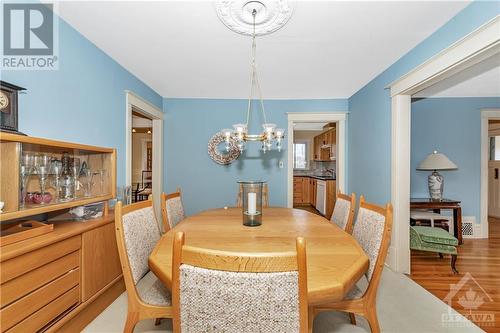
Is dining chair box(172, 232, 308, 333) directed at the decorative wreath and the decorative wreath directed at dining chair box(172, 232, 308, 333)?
yes

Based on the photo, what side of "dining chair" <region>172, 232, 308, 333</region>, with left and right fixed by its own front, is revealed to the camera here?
back

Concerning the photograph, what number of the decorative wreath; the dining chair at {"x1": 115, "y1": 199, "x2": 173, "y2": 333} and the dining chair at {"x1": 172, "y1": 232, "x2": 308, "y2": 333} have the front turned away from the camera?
1

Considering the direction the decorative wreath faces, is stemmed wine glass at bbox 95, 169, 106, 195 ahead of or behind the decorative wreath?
ahead

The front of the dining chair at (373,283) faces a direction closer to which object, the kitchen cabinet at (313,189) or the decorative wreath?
the decorative wreath

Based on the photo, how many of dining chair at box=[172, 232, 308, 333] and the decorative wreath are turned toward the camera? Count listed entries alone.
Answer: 1

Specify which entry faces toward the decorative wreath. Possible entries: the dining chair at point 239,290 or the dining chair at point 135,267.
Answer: the dining chair at point 239,290

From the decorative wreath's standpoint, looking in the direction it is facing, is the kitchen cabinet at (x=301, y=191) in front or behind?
behind

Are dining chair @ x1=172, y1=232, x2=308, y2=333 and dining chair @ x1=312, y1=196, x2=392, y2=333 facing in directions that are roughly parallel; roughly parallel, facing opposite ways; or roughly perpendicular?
roughly perpendicular

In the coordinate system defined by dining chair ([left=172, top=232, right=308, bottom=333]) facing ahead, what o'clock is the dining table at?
The dining table is roughly at 1 o'clock from the dining chair.

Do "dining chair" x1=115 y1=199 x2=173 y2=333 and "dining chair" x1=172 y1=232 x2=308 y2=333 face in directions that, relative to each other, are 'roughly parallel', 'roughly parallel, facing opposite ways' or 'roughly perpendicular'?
roughly perpendicular

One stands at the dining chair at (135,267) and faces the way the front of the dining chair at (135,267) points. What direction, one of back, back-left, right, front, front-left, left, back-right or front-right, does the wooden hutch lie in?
back

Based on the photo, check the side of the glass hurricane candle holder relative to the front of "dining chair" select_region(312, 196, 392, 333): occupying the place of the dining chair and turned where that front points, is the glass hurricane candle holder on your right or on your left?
on your right

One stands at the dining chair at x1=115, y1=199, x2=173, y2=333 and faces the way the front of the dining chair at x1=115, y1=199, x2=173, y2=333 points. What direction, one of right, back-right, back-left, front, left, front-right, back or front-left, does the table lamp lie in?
front-left
